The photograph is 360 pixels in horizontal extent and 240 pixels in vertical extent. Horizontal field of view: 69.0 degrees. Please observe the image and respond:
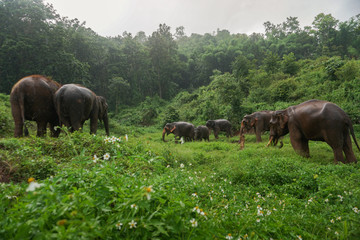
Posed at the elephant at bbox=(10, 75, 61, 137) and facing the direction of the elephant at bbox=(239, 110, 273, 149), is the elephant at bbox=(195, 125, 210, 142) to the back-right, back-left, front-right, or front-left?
front-left

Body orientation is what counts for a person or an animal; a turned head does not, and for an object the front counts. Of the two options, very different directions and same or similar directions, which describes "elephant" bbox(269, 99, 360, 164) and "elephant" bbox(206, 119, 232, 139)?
same or similar directions

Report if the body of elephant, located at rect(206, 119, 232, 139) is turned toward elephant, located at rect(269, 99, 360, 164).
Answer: no

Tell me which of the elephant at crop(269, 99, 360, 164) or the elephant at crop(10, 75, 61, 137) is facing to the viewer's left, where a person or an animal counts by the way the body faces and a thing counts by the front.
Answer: the elephant at crop(269, 99, 360, 164)

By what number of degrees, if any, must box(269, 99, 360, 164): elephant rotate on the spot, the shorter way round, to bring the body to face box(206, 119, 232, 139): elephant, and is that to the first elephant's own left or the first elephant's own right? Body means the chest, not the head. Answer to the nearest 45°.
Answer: approximately 45° to the first elephant's own right

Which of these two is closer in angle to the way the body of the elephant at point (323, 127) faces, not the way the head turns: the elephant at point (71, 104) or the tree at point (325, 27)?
the elephant

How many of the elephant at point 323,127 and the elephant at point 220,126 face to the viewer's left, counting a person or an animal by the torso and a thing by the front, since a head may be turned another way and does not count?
2

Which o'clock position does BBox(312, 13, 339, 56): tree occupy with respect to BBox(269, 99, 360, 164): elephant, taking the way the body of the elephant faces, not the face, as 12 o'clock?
The tree is roughly at 3 o'clock from the elephant.

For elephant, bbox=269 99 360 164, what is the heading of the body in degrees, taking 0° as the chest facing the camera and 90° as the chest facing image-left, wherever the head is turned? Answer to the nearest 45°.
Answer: approximately 90°

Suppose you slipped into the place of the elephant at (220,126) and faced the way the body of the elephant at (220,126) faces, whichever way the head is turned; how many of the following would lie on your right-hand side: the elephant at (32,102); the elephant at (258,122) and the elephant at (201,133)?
0

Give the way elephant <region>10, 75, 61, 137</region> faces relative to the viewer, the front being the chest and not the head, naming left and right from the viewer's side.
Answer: facing away from the viewer and to the right of the viewer

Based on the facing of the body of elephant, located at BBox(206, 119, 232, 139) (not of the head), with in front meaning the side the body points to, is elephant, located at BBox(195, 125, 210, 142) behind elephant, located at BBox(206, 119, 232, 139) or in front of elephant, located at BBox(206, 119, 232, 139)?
in front

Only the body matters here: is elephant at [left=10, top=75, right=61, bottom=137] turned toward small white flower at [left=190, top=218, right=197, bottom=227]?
no

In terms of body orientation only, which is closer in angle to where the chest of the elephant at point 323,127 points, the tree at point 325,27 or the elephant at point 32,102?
the elephant

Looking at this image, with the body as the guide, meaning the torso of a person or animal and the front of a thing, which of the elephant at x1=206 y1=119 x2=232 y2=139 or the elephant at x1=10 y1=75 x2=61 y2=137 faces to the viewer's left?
the elephant at x1=206 y1=119 x2=232 y2=139

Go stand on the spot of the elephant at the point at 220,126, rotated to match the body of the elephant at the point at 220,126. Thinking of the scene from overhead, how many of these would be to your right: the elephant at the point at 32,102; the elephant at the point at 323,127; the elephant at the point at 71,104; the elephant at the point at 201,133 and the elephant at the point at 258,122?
0
